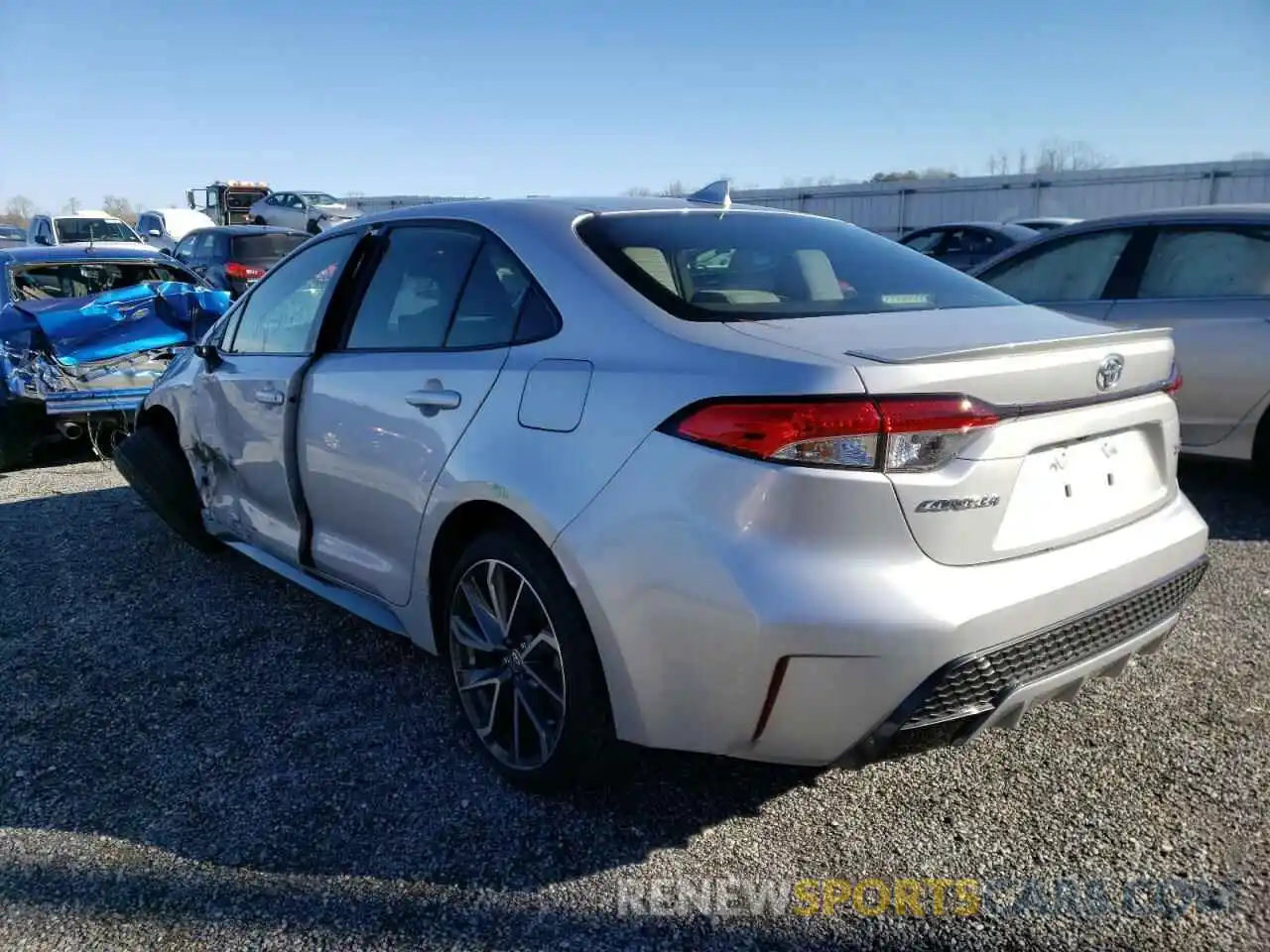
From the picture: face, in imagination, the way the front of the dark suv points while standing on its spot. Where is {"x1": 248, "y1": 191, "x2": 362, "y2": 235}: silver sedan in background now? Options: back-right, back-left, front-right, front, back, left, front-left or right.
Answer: front-right

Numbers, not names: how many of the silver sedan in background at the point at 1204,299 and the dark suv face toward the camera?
0

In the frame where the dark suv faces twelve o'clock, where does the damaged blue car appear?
The damaged blue car is roughly at 8 o'clock from the dark suv.

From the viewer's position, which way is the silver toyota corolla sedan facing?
facing away from the viewer and to the left of the viewer

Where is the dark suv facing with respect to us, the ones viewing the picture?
facing away from the viewer and to the left of the viewer

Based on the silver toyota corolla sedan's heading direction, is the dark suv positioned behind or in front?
in front

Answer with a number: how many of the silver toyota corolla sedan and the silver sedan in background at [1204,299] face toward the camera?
0

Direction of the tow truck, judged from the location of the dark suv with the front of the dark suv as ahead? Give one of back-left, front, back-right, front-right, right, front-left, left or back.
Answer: front-right

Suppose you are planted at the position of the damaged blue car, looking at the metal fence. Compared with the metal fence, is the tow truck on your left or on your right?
left

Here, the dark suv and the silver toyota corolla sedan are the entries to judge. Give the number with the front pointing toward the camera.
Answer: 0
